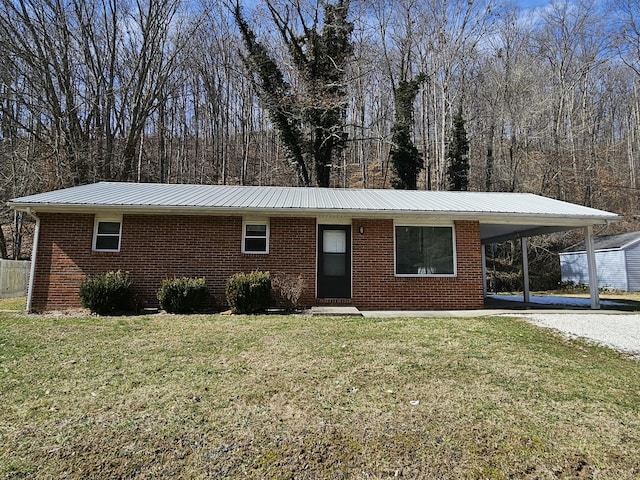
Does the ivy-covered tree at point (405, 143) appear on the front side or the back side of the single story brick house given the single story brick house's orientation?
on the back side

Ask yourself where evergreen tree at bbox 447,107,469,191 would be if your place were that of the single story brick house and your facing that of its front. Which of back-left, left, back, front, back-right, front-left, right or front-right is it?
back-left

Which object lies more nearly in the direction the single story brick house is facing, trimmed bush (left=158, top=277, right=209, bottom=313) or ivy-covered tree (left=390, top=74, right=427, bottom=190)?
the trimmed bush

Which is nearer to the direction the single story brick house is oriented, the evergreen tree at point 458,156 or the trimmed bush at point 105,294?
the trimmed bush

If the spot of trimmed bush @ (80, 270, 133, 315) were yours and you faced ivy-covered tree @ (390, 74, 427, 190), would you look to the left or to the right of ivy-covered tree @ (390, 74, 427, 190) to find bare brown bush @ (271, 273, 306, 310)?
right

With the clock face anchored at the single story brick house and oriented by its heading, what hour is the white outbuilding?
The white outbuilding is roughly at 8 o'clock from the single story brick house.

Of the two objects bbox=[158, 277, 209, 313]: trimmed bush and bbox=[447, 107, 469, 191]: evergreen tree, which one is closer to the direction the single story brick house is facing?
the trimmed bush

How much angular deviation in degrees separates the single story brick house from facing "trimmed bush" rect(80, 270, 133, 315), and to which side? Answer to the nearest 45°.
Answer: approximately 90° to its right
